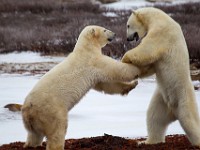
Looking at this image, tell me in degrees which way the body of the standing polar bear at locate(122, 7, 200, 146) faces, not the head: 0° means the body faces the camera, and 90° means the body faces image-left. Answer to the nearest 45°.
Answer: approximately 90°

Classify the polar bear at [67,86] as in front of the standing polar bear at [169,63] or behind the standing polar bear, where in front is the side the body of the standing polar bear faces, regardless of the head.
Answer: in front
